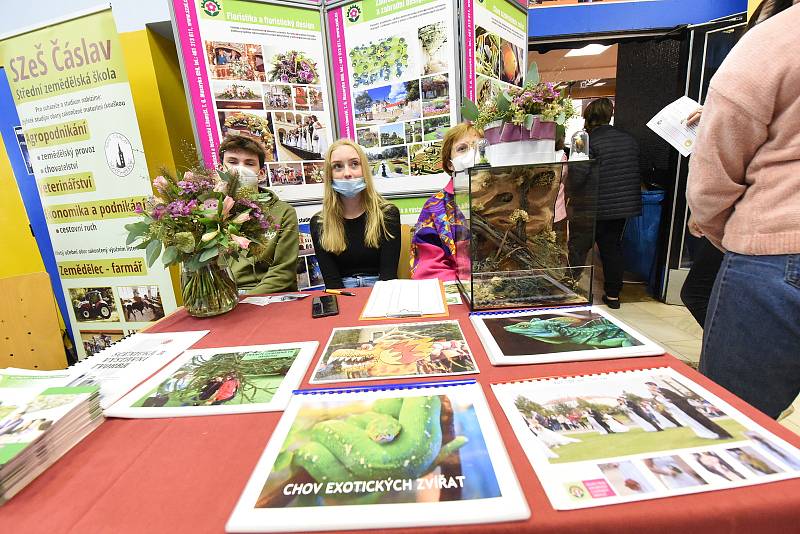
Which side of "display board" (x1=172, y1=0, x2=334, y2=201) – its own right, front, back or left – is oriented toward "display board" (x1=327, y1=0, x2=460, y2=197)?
left

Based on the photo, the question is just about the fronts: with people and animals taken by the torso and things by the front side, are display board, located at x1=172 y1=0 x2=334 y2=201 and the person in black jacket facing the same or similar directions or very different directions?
very different directions

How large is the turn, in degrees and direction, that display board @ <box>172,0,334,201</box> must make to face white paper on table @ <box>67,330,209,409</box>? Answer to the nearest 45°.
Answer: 0° — it already faces it

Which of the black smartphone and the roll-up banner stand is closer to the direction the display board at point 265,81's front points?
the black smartphone

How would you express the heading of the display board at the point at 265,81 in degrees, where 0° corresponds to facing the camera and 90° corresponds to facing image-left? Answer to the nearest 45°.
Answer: approximately 0°

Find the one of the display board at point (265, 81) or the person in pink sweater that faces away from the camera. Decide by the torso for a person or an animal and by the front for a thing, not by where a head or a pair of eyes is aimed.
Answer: the person in pink sweater

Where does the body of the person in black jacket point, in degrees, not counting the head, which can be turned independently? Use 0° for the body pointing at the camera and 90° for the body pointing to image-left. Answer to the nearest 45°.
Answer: approximately 135°

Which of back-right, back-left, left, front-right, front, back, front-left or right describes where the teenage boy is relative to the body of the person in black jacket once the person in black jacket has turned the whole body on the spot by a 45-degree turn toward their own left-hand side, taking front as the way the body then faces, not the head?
front-left

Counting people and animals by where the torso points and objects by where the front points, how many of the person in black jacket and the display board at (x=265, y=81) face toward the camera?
1

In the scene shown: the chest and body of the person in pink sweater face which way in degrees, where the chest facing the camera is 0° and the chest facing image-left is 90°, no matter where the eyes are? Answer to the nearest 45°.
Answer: approximately 180°
